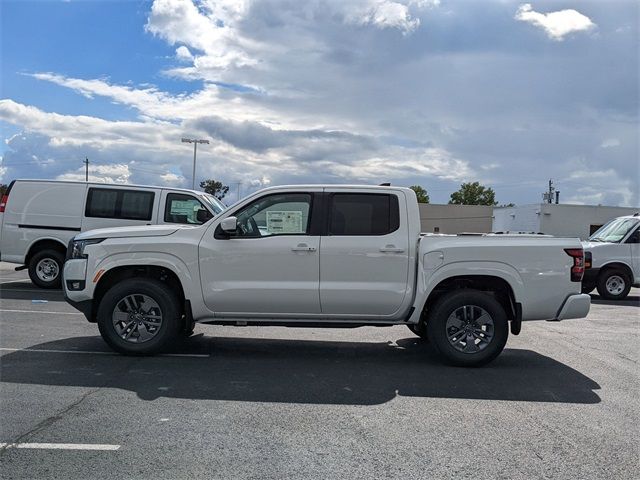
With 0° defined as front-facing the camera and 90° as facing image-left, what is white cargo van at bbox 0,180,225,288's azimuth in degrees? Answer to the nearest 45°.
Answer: approximately 270°
